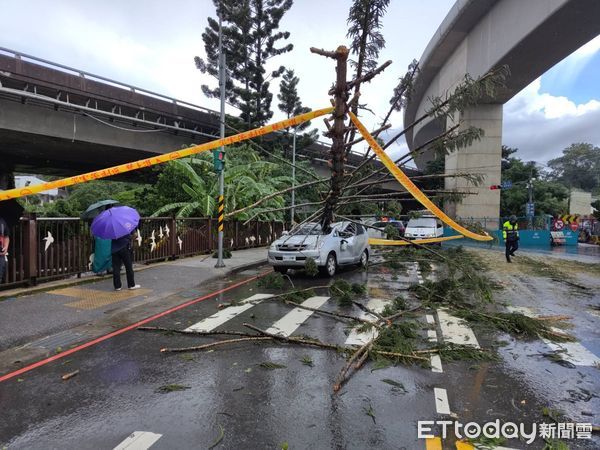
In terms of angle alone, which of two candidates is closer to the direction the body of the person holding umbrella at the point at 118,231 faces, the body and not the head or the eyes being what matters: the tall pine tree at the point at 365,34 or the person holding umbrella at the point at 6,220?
the tall pine tree

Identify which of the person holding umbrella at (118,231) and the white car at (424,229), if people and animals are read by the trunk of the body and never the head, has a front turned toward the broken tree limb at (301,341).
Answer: the white car

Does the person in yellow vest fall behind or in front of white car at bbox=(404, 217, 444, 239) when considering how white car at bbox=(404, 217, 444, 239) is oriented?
in front

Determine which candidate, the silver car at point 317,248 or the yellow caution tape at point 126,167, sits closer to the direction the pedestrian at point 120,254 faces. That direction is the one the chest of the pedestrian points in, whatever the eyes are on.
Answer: the silver car

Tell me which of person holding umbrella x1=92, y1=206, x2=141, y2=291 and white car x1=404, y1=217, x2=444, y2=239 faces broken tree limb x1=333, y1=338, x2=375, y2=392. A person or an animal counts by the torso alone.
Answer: the white car

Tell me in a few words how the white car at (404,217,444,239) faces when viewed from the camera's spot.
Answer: facing the viewer

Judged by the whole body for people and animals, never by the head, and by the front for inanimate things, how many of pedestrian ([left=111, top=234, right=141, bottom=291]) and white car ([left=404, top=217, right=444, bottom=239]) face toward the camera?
1

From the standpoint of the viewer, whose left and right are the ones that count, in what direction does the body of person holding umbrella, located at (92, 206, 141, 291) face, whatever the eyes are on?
facing away from the viewer and to the right of the viewer

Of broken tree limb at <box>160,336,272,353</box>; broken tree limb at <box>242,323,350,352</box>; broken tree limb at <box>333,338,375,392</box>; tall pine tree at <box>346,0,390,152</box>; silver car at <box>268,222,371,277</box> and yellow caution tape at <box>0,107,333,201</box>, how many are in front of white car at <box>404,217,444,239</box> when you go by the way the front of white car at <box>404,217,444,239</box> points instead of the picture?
6

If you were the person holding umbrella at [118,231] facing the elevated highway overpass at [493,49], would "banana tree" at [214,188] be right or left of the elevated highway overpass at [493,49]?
left

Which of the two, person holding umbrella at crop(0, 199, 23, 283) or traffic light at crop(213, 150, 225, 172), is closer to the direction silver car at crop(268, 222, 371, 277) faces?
the person holding umbrella

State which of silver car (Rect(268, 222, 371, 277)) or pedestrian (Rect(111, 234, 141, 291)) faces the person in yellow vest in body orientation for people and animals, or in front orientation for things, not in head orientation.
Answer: the pedestrian

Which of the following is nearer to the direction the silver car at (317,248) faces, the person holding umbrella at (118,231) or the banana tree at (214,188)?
the person holding umbrella

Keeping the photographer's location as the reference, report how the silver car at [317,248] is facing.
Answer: facing the viewer and to the left of the viewer
